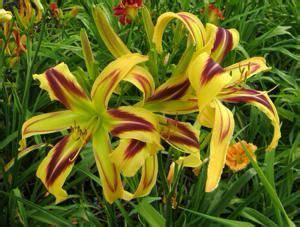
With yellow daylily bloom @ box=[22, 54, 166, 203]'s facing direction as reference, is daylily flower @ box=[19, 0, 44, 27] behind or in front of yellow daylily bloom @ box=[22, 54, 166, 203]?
behind

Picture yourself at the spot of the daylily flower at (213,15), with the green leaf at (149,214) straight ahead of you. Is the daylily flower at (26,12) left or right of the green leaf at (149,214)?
right

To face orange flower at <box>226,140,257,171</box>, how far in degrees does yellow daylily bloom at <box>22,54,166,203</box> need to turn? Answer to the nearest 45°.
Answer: approximately 135° to its left

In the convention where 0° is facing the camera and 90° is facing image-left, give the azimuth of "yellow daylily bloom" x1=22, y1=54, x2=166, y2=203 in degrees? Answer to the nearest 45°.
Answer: approximately 0°

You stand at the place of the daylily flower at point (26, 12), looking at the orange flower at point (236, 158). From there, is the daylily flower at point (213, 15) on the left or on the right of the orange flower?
left

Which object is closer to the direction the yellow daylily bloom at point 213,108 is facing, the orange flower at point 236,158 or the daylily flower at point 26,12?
the orange flower
